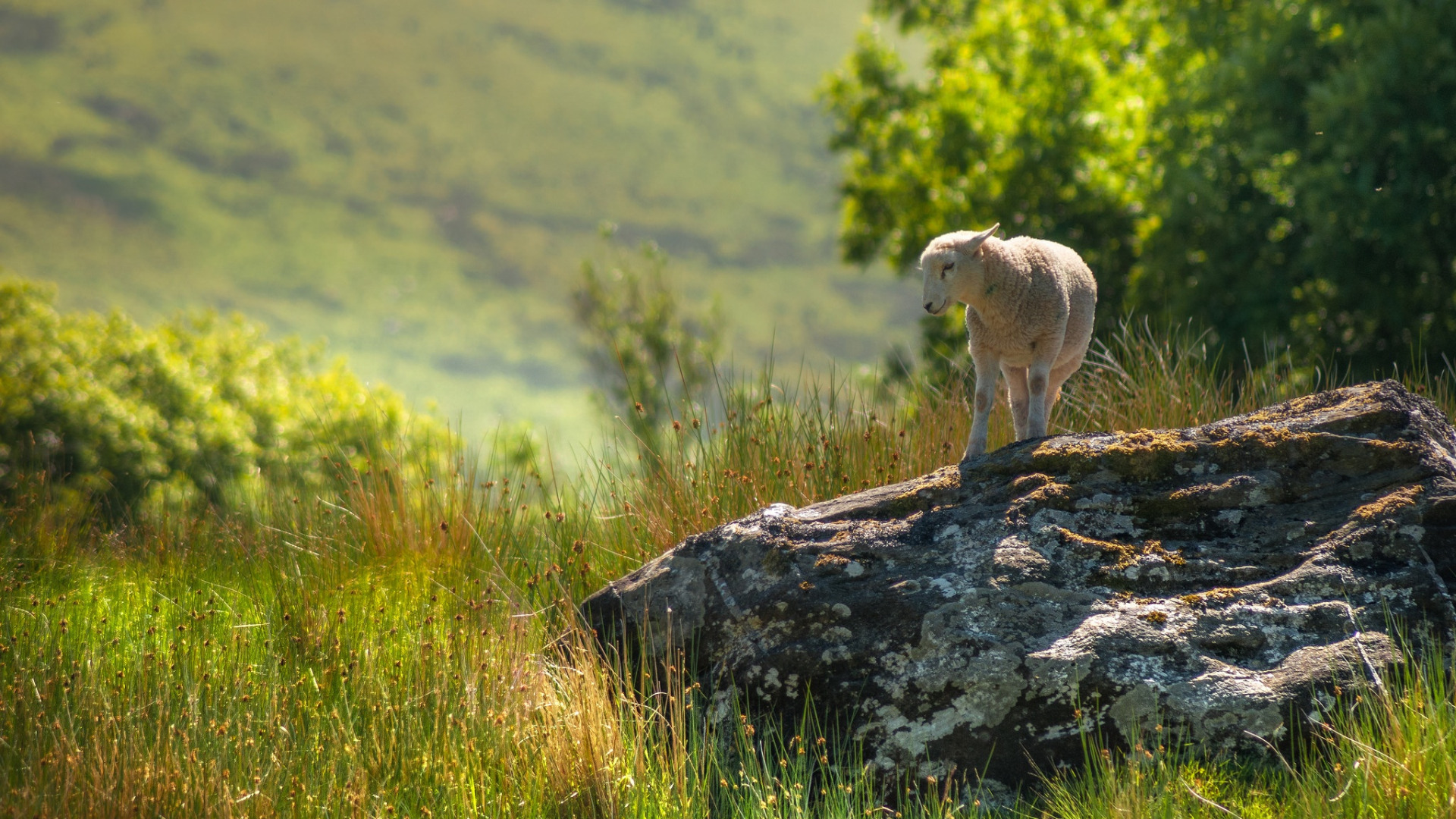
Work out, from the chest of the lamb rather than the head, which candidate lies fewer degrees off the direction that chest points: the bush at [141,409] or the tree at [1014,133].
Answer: the bush

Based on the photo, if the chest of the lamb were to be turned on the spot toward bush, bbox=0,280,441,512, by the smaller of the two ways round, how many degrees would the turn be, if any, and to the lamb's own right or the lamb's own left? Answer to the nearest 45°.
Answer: approximately 90° to the lamb's own right

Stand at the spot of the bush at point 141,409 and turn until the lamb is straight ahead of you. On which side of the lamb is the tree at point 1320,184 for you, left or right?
left

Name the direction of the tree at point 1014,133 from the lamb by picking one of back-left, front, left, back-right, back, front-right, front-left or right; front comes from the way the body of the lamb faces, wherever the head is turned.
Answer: back-right

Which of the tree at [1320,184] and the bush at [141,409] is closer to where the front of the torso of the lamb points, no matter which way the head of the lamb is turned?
the bush

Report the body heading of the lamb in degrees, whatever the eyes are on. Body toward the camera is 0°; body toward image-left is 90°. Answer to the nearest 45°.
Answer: approximately 45°
